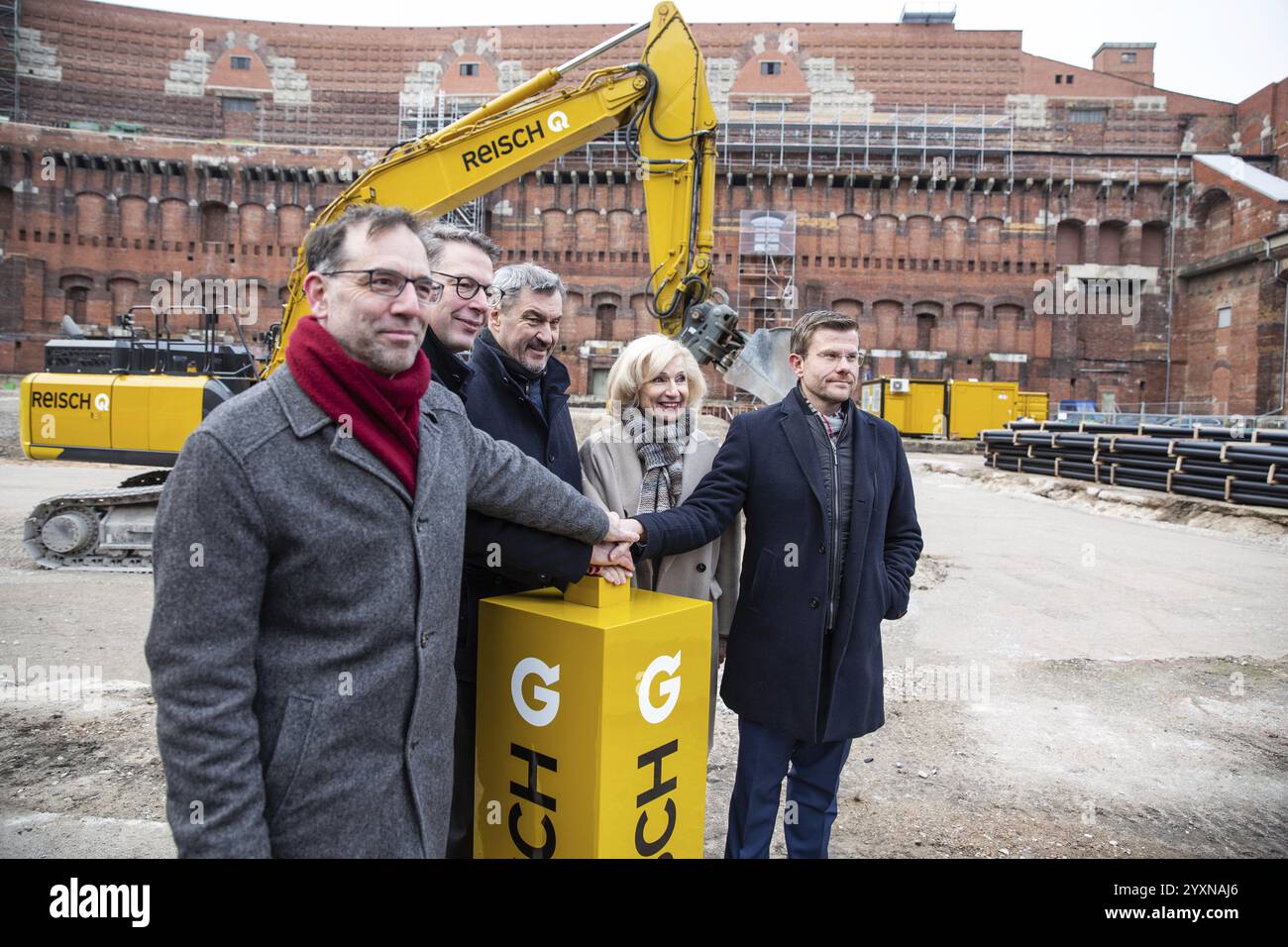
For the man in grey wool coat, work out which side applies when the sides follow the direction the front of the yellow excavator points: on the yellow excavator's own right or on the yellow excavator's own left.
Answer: on the yellow excavator's own right

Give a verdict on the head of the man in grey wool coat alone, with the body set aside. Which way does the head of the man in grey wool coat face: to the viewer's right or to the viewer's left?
to the viewer's right

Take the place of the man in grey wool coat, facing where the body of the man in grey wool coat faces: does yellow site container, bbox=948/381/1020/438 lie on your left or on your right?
on your left

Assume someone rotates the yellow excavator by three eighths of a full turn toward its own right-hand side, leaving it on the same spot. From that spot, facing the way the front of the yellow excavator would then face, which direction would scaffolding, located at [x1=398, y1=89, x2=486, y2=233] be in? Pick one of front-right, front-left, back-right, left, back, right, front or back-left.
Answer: back-right

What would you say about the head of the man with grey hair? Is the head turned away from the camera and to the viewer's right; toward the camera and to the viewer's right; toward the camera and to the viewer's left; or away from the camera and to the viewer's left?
toward the camera and to the viewer's right

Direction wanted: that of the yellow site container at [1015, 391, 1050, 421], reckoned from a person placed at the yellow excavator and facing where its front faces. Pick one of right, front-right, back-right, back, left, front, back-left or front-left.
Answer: front-left

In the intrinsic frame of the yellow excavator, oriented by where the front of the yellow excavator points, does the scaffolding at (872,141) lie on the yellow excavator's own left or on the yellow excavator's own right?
on the yellow excavator's own left

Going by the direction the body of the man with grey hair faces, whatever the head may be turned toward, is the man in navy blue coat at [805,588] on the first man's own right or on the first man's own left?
on the first man's own left

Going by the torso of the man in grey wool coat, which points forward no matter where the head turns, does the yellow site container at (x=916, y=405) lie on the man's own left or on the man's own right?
on the man's own left

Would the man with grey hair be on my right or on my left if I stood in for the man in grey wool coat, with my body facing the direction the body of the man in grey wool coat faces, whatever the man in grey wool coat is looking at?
on my left

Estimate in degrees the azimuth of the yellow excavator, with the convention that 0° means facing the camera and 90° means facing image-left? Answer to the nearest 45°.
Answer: approximately 270°
